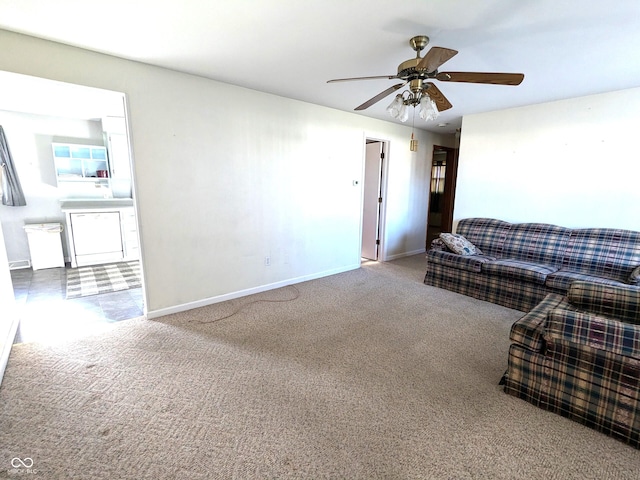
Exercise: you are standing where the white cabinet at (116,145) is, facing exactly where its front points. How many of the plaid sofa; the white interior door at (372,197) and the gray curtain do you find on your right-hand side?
1

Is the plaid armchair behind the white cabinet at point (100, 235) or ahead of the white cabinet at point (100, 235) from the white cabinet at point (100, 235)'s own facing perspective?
ahead

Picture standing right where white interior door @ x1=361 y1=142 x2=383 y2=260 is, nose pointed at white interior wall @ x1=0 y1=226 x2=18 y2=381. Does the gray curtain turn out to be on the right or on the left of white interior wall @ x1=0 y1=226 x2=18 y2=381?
right

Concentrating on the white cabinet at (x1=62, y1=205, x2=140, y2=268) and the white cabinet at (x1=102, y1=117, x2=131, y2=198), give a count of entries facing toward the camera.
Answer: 2

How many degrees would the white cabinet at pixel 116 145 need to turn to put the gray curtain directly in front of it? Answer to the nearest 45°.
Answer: approximately 90° to its right

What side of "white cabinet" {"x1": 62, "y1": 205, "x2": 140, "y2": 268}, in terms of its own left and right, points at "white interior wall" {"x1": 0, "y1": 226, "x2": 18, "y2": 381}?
front

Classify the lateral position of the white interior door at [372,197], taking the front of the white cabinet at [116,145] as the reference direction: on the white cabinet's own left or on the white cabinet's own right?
on the white cabinet's own left

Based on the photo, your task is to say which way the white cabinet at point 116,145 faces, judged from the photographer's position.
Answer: facing the viewer

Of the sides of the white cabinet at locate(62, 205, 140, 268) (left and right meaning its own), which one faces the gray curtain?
right

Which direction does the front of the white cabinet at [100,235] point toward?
toward the camera
